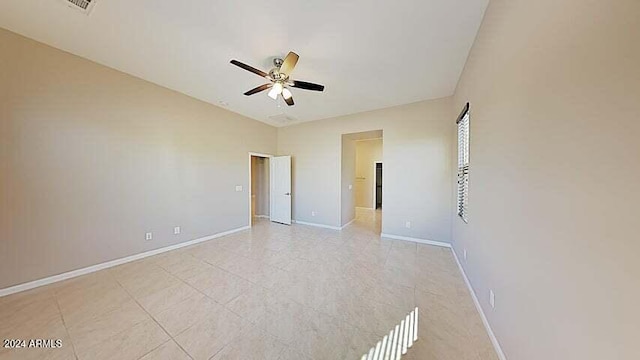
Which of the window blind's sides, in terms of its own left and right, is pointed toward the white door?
front

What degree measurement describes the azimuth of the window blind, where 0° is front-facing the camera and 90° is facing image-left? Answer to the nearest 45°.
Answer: approximately 90°

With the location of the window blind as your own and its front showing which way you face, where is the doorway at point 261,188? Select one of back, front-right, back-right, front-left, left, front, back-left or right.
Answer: front

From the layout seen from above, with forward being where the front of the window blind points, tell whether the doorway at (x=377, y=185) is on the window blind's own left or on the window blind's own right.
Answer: on the window blind's own right

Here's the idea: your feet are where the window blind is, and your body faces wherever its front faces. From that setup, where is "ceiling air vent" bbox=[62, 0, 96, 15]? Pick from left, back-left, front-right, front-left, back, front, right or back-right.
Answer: front-left
